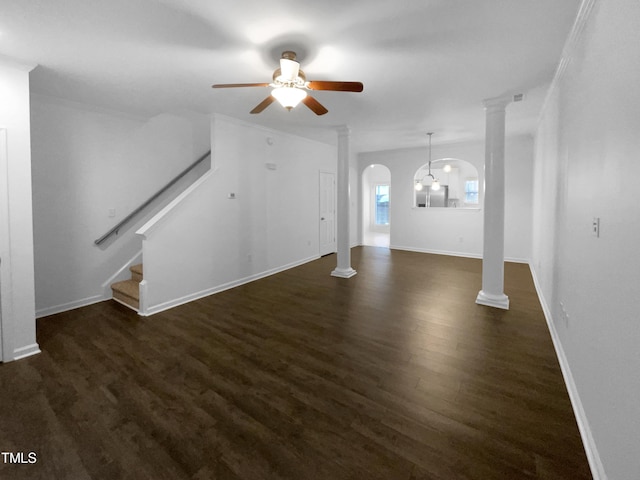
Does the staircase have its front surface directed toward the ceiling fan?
no

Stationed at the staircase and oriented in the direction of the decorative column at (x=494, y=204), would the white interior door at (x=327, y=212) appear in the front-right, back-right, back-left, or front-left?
front-left

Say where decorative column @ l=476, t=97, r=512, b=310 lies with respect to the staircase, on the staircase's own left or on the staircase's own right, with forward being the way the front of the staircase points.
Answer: on the staircase's own left

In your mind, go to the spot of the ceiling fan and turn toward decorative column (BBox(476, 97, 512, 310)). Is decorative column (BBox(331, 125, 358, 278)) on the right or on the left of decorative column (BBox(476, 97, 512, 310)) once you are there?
left

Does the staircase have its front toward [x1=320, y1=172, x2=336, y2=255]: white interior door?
no

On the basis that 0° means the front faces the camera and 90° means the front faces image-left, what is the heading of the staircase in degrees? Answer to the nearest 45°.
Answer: approximately 45°

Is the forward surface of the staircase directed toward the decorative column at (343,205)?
no
